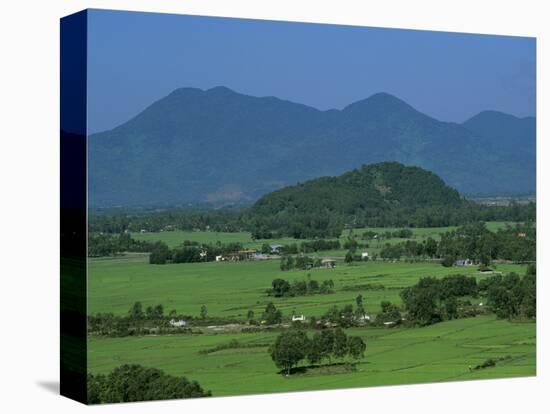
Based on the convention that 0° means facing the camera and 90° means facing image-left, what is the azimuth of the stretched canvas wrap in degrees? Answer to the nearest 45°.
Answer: approximately 315°
